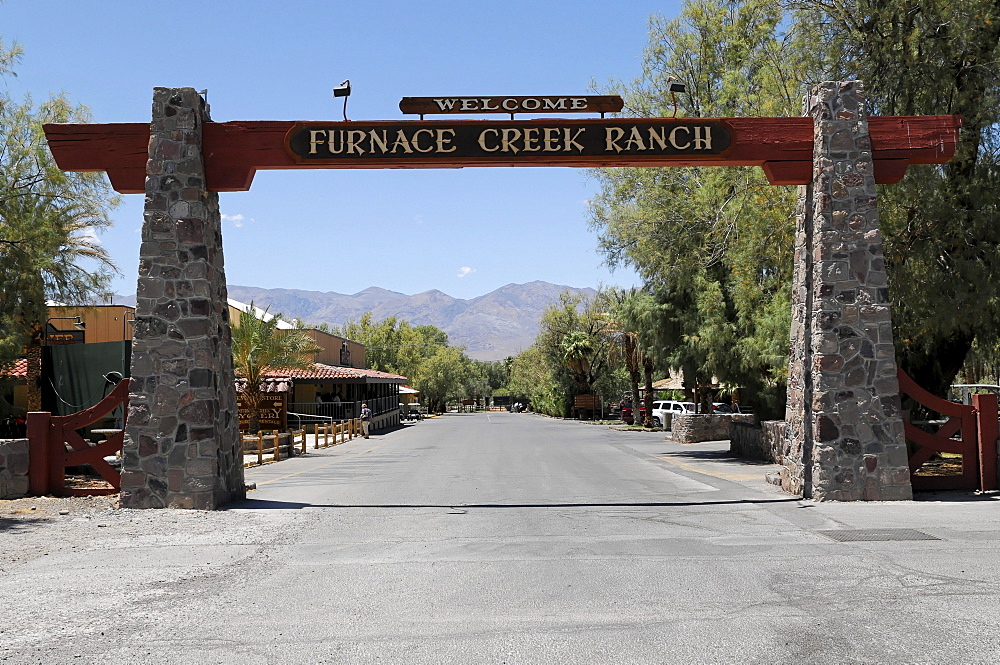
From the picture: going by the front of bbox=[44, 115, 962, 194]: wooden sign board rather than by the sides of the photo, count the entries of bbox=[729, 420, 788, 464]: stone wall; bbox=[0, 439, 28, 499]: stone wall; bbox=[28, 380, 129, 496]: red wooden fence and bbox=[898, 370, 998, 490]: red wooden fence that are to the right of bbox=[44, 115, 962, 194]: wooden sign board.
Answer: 2

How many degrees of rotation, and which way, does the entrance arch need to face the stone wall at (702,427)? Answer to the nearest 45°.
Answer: approximately 180°

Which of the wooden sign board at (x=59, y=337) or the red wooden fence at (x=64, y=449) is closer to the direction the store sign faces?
the red wooden fence

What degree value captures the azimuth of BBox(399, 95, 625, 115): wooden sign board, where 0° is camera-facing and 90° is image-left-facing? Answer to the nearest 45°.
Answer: approximately 0°

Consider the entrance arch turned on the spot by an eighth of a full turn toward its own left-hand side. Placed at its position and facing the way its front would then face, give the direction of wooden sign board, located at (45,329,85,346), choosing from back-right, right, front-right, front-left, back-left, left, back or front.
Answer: back

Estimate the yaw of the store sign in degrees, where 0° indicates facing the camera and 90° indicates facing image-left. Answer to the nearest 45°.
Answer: approximately 0°
